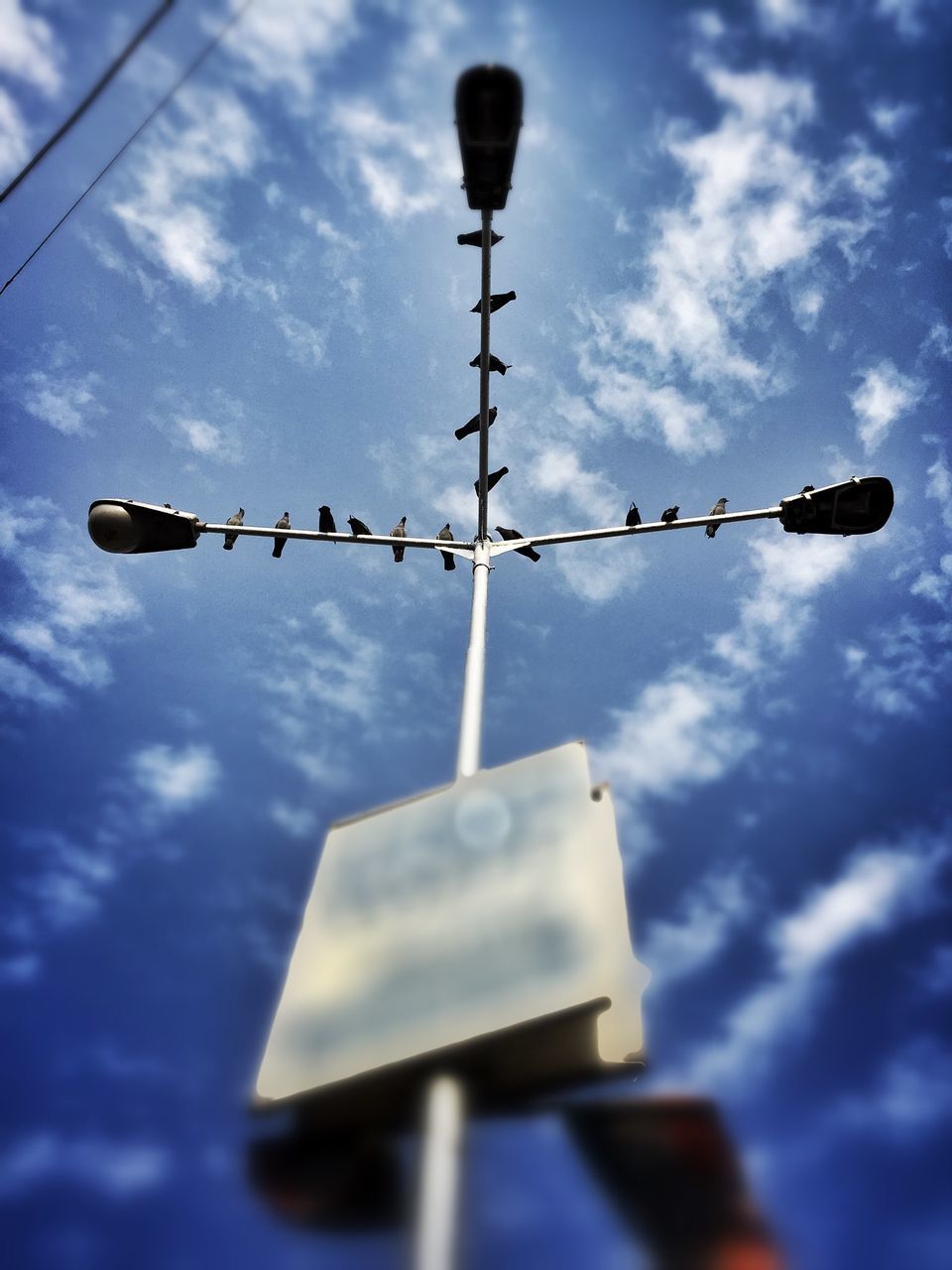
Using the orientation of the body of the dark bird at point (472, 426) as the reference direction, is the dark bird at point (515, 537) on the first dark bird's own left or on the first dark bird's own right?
on the first dark bird's own left
